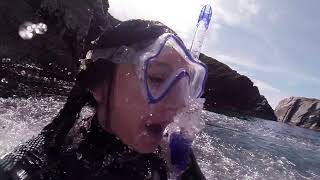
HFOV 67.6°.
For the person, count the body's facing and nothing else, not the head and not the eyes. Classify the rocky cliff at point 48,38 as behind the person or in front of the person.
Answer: behind

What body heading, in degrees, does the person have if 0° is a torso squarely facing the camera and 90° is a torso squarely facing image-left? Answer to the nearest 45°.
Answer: approximately 315°

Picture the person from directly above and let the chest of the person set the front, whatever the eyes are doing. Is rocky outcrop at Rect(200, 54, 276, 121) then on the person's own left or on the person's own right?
on the person's own left

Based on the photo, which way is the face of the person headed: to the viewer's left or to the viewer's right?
to the viewer's right
